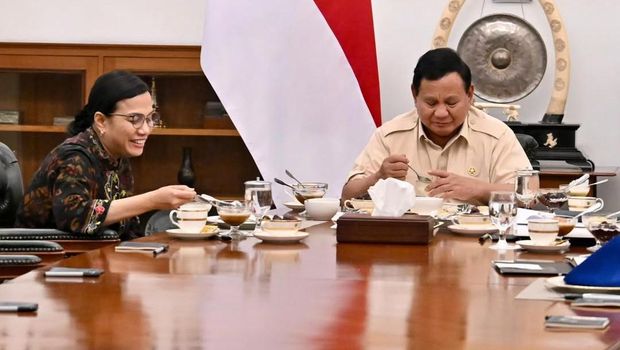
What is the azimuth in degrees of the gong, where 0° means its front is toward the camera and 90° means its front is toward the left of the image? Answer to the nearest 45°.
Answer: approximately 0°

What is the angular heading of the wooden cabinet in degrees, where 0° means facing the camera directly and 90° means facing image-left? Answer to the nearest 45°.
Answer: approximately 0°
